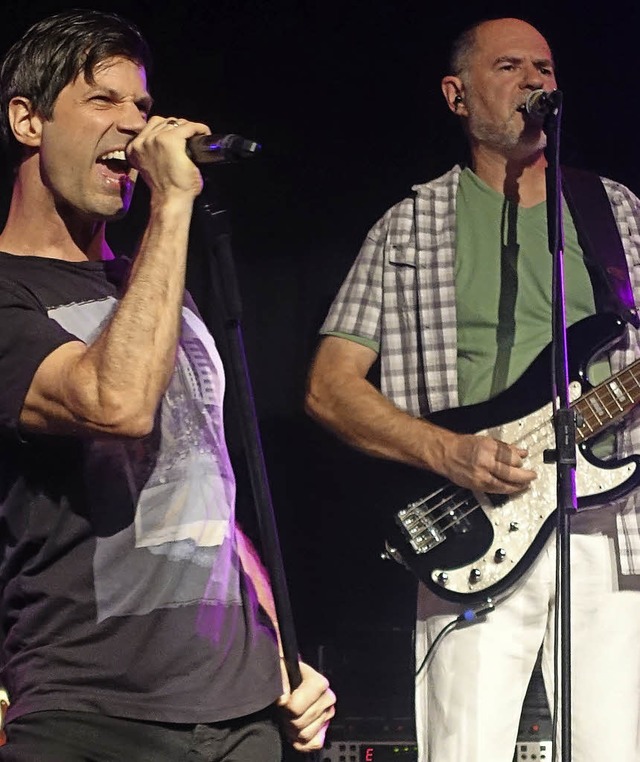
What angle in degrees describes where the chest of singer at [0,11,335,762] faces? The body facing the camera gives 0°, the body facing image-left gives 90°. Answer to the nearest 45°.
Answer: approximately 315°

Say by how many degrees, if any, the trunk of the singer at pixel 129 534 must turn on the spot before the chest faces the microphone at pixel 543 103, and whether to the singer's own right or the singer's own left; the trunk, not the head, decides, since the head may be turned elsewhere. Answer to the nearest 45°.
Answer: approximately 90° to the singer's own left

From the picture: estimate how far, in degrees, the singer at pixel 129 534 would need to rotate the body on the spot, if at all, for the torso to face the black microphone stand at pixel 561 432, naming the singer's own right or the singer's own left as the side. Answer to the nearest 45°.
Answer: approximately 90° to the singer's own left
